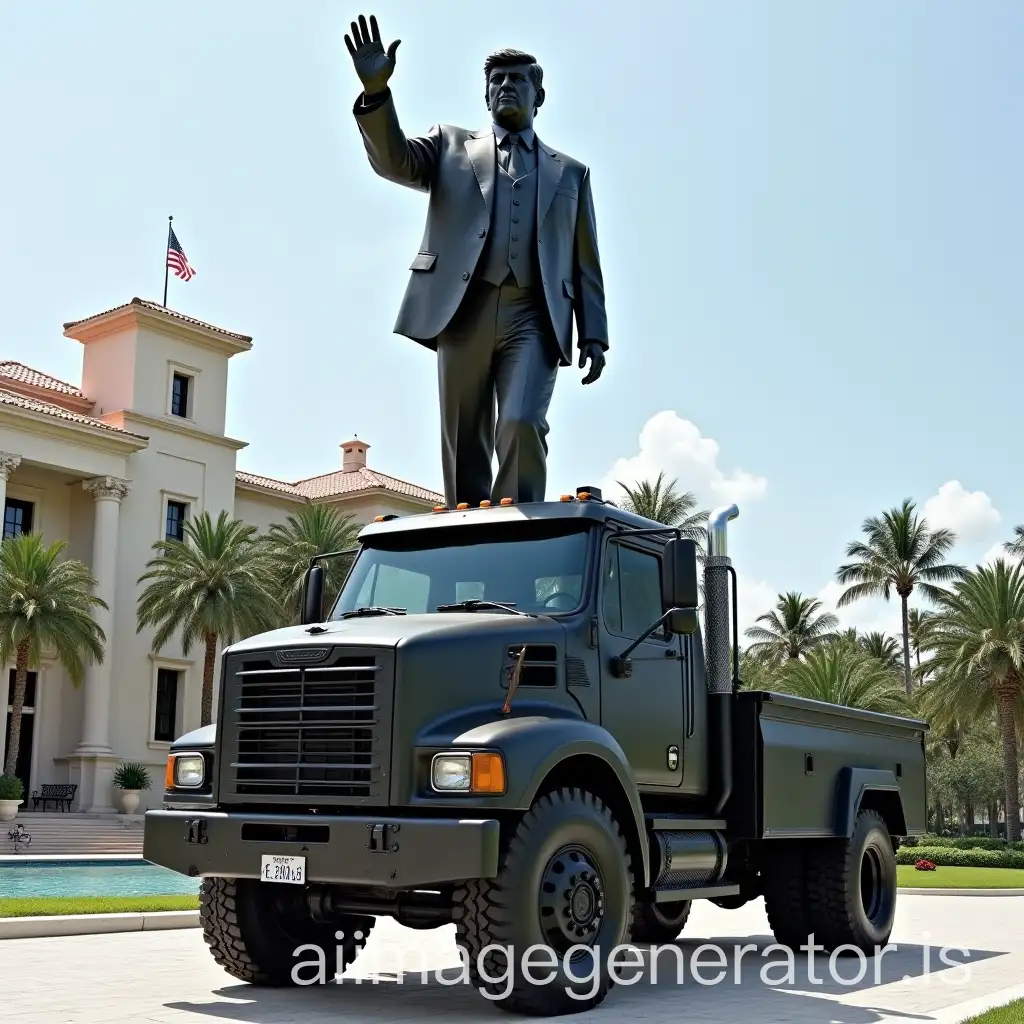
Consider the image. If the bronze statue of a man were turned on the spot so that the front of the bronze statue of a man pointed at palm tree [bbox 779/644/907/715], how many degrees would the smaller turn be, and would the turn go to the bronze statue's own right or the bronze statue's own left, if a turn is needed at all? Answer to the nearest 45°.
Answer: approximately 180°

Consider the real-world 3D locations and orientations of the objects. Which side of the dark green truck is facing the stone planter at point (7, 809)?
right

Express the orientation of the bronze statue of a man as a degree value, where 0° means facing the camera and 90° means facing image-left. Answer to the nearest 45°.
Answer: approximately 0°

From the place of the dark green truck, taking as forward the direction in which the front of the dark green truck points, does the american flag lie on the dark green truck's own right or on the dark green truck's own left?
on the dark green truck's own right

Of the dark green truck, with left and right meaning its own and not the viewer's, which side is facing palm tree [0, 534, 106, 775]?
right

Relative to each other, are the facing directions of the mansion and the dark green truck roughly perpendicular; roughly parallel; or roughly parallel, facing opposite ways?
roughly perpendicular

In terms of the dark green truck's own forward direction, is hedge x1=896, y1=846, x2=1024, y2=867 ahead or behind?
behind

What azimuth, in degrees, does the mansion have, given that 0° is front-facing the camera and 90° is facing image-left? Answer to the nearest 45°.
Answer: approximately 315°

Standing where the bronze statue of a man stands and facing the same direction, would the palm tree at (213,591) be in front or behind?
behind

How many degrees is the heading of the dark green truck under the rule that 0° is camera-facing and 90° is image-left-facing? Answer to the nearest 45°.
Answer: approximately 45°
